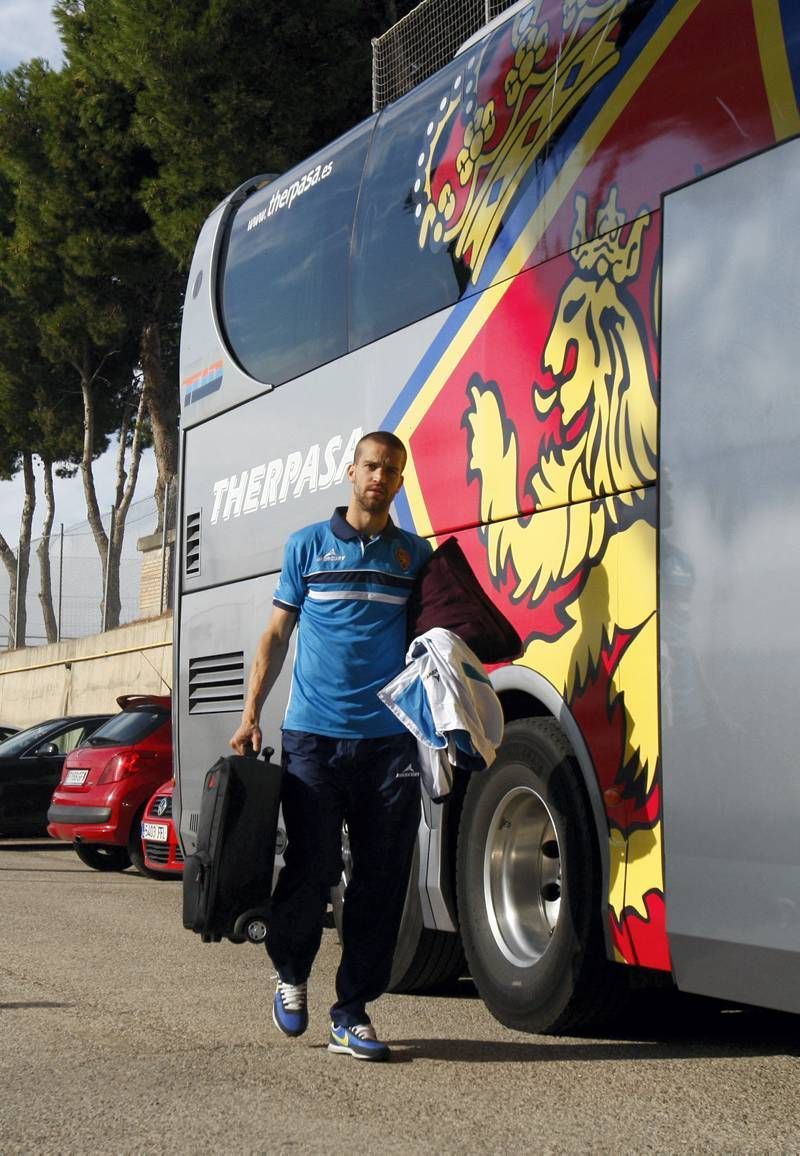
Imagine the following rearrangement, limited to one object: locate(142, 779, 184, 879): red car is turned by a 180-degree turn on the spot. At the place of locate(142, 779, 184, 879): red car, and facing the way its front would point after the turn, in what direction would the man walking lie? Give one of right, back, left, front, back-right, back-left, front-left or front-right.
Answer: back-right

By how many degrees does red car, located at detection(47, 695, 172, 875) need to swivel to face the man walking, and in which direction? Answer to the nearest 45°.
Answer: approximately 135° to its right

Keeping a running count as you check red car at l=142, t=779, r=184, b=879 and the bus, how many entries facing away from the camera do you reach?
0

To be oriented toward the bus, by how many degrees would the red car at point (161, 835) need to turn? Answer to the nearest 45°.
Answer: approximately 45° to its left

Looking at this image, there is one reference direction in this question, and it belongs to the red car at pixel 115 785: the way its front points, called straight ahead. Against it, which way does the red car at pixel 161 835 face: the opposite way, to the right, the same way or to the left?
the opposite way

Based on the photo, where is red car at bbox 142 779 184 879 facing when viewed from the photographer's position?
facing the viewer and to the left of the viewer

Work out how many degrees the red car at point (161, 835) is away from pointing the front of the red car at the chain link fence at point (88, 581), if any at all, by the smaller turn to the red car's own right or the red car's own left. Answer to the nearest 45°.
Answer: approximately 135° to the red car's own right

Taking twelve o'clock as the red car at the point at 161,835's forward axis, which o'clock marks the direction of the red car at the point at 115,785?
the red car at the point at 115,785 is roughly at 4 o'clock from the red car at the point at 161,835.

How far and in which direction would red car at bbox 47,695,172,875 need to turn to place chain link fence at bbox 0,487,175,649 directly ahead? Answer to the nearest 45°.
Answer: approximately 45° to its left

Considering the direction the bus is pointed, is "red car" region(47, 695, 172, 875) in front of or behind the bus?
behind
